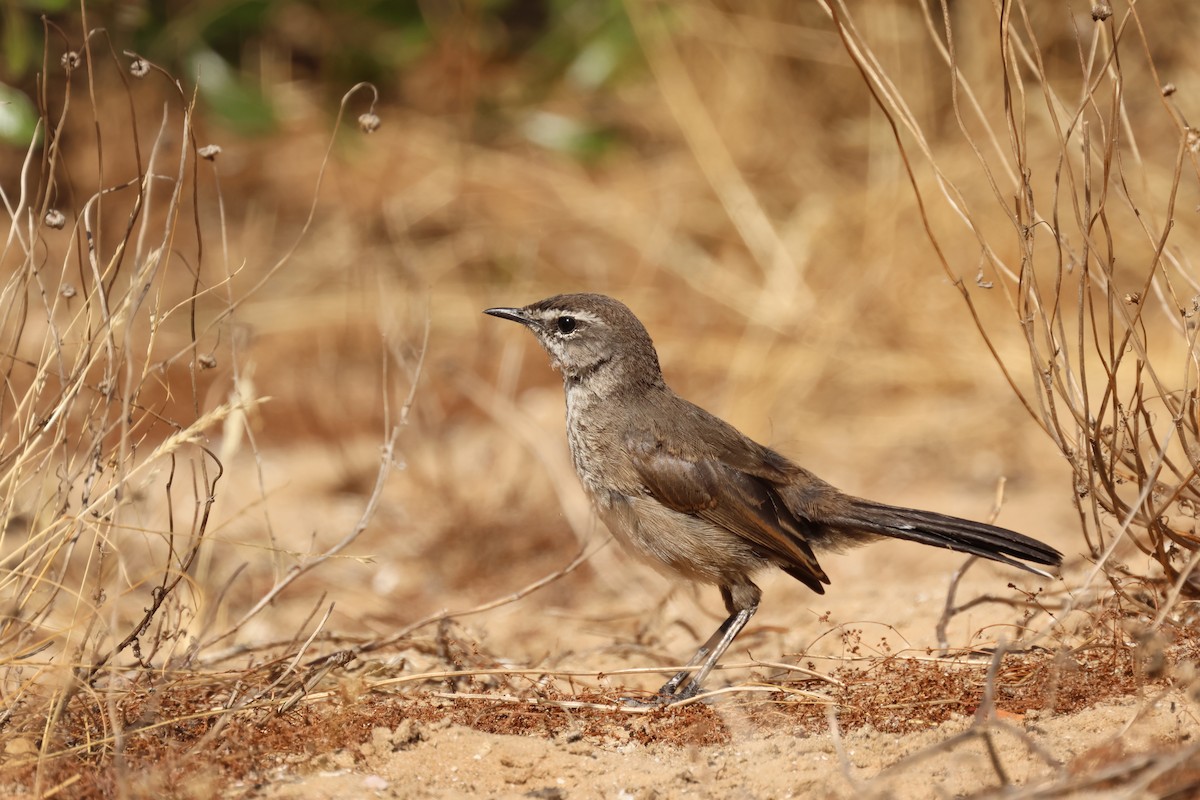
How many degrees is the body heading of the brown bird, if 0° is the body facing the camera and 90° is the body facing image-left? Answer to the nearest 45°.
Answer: approximately 90°
